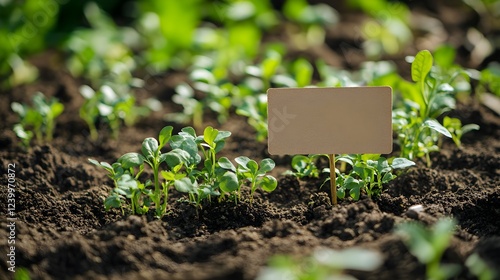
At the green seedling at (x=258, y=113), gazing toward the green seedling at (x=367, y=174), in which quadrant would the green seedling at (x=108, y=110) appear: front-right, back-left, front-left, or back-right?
back-right

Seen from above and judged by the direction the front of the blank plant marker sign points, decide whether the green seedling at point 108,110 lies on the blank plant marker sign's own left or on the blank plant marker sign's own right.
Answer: on the blank plant marker sign's own right

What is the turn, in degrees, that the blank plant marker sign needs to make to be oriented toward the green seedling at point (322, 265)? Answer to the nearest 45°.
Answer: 0° — it already faces it

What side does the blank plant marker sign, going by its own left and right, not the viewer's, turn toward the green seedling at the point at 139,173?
right

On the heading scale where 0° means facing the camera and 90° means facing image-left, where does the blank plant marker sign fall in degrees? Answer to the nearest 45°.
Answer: approximately 0°

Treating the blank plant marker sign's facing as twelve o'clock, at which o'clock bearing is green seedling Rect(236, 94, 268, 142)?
The green seedling is roughly at 5 o'clock from the blank plant marker sign.

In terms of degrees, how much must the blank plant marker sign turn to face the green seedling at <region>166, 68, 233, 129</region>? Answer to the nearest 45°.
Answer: approximately 135° to its right

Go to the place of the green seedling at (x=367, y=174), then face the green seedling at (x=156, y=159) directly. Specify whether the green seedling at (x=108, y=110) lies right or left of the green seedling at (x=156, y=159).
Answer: right
